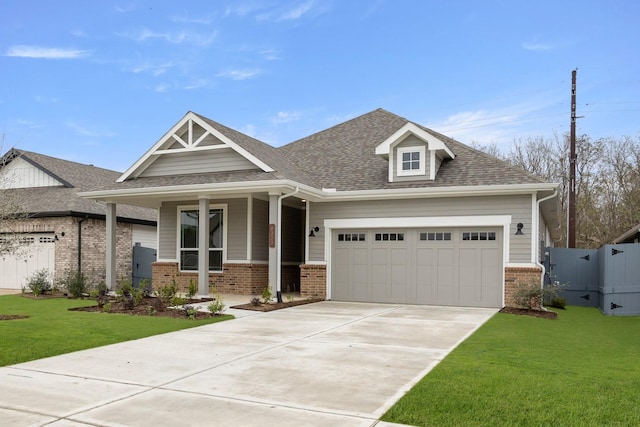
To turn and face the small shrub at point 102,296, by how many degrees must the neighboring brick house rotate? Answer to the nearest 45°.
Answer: approximately 45° to its left

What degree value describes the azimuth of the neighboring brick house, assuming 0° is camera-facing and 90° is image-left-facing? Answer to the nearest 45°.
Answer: approximately 45°

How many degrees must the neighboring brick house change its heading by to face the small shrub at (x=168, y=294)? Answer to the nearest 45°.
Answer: approximately 45° to its left

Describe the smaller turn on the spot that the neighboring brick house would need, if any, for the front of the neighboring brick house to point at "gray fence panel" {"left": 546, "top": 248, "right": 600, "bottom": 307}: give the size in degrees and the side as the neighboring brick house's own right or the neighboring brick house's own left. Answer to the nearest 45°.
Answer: approximately 90° to the neighboring brick house's own left

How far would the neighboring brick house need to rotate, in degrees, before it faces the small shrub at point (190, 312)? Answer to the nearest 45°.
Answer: approximately 45° to its left

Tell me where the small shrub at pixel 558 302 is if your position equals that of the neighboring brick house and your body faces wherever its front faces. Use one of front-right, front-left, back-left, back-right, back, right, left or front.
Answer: left

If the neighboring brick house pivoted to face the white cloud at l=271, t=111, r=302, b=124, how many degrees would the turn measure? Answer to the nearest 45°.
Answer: approximately 180°

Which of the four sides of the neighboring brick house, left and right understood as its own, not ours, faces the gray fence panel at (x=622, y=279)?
left

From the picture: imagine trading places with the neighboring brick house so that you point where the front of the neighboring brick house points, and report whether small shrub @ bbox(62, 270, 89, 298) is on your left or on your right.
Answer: on your left
